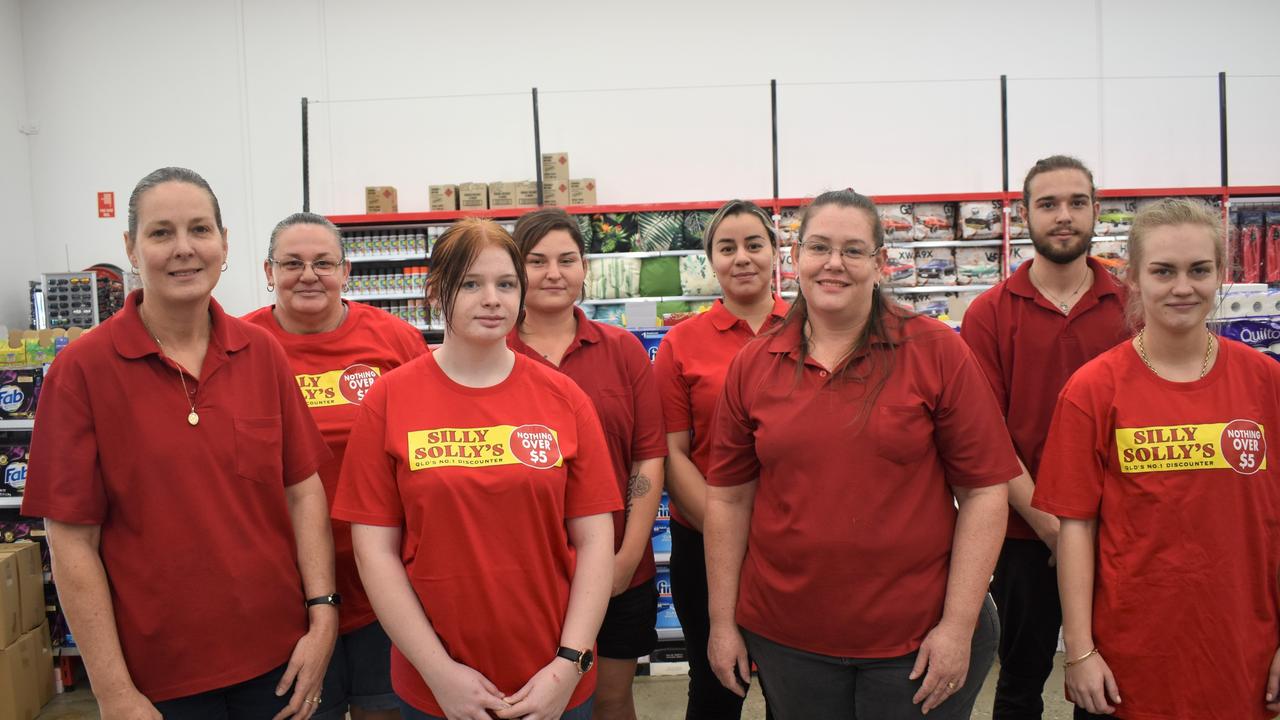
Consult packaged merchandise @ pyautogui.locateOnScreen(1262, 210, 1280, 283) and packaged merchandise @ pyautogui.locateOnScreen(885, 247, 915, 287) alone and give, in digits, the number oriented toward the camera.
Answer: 2

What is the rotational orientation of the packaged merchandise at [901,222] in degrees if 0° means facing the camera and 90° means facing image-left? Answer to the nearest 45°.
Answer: approximately 0°
